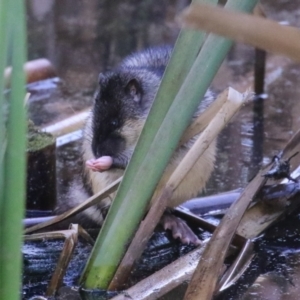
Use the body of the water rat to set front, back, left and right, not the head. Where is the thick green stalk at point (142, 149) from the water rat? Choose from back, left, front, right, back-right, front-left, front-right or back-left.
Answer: front-left

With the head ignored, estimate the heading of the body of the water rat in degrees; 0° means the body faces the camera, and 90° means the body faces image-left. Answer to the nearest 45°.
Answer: approximately 45°

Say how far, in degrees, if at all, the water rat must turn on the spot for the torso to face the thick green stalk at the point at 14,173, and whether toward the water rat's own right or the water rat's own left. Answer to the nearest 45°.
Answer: approximately 45° to the water rat's own left

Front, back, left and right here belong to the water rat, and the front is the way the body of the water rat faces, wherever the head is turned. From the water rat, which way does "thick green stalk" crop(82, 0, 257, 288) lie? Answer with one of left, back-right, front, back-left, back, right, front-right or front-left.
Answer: front-left

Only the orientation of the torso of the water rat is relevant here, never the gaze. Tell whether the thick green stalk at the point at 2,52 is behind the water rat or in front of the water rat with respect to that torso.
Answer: in front
